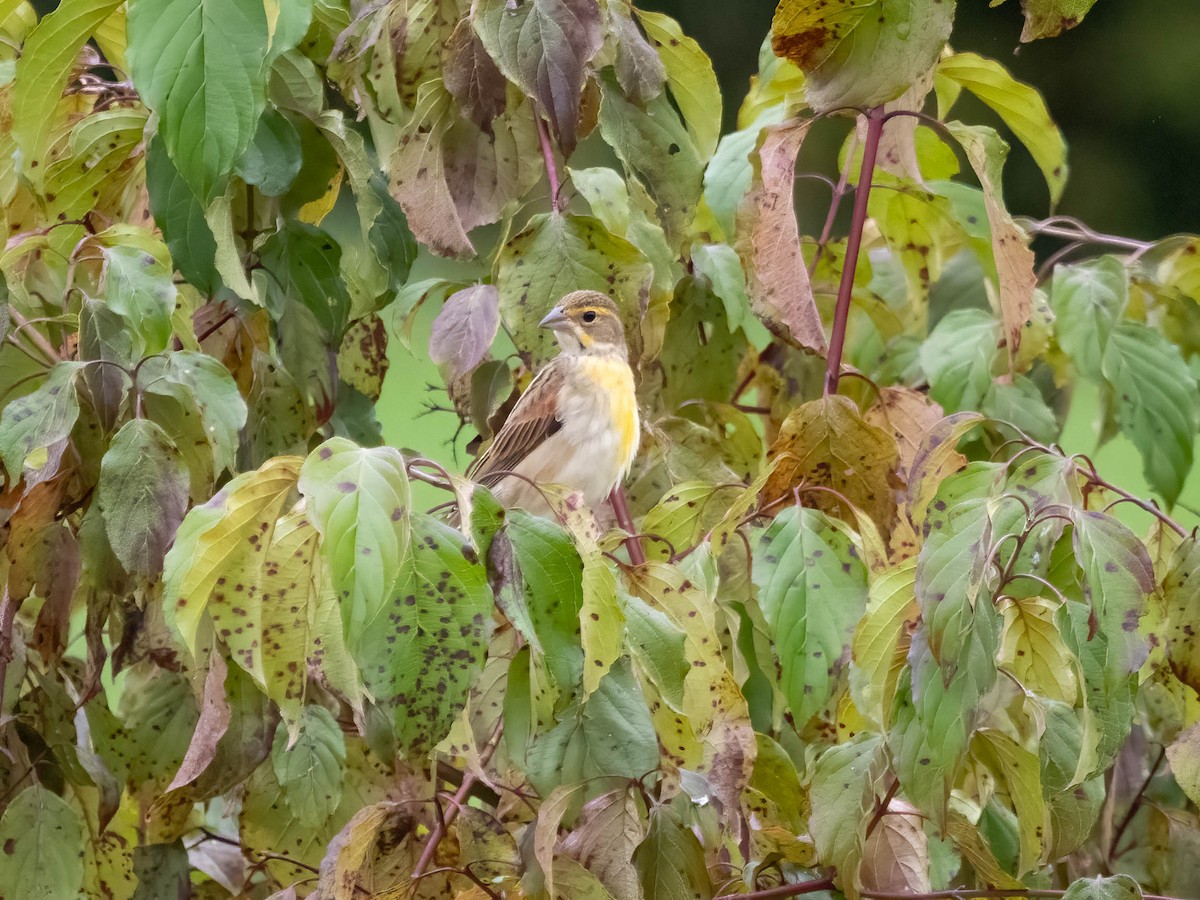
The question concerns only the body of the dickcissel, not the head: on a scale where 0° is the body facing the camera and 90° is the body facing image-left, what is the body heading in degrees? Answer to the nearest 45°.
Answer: approximately 315°
